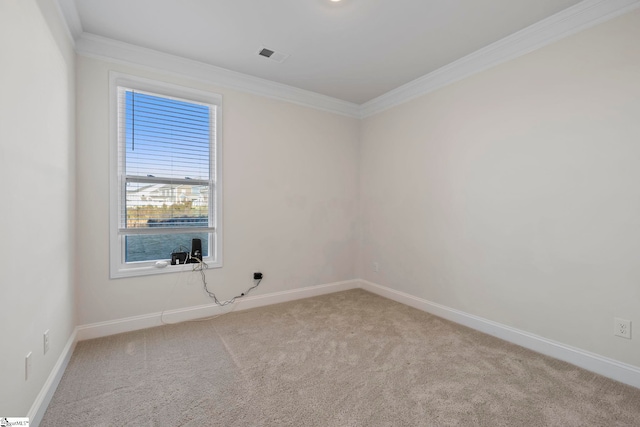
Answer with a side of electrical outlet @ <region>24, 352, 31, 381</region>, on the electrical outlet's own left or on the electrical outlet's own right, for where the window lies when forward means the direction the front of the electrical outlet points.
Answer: on the electrical outlet's own left

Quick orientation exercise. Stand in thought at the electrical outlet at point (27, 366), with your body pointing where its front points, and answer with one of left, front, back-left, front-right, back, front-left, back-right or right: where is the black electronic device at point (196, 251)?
front-left

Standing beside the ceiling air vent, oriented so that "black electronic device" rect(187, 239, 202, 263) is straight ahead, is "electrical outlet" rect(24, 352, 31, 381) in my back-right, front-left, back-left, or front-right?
front-left

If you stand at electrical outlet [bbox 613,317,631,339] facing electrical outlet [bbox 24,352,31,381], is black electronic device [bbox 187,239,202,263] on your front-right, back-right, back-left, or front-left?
front-right

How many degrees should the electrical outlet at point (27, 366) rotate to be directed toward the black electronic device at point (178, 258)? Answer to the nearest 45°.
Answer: approximately 45° to its left

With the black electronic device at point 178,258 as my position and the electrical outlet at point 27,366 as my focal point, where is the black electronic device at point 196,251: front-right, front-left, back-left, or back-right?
back-left

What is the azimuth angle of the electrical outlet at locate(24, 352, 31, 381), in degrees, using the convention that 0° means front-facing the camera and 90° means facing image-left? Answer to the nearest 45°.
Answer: approximately 270°
